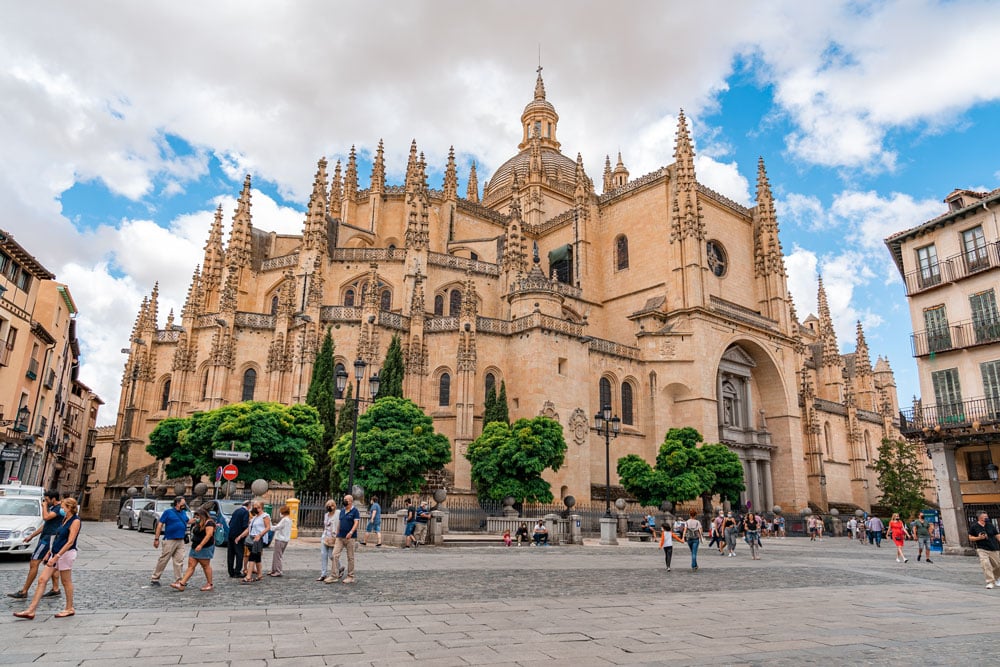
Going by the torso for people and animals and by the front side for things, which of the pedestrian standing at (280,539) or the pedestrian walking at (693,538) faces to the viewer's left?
the pedestrian standing at (280,539)

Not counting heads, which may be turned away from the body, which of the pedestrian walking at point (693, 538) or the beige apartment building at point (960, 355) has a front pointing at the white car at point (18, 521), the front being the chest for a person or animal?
the beige apartment building

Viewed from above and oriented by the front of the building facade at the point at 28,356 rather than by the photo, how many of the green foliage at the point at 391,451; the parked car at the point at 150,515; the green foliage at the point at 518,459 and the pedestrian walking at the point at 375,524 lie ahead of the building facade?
4

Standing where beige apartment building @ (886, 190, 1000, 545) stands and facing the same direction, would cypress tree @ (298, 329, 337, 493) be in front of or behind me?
in front

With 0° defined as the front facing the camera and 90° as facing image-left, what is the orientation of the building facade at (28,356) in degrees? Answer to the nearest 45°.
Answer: approximately 315°

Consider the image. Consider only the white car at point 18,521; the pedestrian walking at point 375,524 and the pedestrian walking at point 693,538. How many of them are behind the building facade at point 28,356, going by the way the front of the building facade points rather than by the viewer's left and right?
0

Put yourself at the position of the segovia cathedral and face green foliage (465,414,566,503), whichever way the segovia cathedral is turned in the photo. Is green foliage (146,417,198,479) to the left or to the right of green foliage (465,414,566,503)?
right

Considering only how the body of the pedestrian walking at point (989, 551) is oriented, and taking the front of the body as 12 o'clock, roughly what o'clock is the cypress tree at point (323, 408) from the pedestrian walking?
The cypress tree is roughly at 3 o'clock from the pedestrian walking.

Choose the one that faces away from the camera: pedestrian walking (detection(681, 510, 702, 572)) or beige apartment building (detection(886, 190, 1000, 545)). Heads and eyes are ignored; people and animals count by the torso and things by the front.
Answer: the pedestrian walking

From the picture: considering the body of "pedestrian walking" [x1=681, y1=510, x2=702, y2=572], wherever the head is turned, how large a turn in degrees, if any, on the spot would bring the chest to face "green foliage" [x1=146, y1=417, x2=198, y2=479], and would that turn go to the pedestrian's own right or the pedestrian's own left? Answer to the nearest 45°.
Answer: approximately 90° to the pedestrian's own left

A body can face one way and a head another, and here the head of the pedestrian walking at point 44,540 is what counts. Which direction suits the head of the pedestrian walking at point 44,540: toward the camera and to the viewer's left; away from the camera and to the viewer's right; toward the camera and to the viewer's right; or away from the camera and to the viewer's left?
toward the camera and to the viewer's left

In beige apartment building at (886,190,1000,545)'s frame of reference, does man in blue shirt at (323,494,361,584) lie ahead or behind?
ahead

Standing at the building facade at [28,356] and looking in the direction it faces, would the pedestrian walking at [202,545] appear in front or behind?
in front

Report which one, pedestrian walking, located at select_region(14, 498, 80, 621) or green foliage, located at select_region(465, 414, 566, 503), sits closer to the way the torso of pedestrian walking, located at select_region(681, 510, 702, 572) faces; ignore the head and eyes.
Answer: the green foliage

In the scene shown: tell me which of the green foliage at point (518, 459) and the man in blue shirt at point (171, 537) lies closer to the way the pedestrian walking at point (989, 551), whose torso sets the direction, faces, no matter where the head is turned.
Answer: the man in blue shirt

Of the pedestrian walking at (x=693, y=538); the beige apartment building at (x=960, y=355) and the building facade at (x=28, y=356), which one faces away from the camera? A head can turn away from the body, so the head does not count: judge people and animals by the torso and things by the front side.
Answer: the pedestrian walking

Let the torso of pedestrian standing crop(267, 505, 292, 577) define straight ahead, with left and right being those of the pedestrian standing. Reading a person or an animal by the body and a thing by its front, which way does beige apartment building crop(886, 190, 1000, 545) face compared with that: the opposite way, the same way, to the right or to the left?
the same way

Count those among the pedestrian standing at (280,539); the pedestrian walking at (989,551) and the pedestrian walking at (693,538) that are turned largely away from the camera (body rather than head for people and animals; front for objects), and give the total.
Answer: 1

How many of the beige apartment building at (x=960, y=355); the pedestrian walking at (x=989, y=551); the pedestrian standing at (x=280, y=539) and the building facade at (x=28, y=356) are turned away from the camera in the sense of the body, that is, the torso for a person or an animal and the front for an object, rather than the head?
0

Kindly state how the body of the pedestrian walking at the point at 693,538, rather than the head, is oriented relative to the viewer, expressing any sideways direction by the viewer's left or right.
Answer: facing away from the viewer

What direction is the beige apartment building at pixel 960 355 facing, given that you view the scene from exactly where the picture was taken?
facing the viewer and to the left of the viewer

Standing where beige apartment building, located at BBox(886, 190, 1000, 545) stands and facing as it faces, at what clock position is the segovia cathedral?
The segovia cathedral is roughly at 2 o'clock from the beige apartment building.
